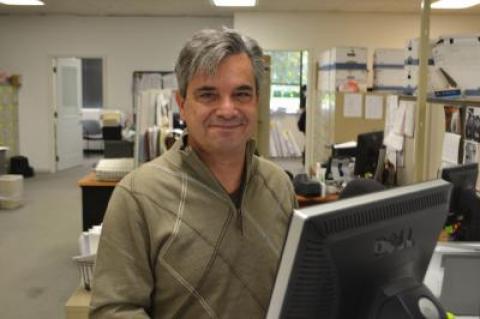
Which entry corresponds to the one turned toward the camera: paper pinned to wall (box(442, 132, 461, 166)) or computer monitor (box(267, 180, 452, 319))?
the paper pinned to wall

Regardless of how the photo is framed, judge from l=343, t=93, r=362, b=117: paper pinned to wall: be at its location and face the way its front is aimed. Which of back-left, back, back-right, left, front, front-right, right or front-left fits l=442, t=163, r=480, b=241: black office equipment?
front

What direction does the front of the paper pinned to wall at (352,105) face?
toward the camera

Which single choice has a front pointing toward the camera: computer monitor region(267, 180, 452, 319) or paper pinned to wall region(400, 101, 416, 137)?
the paper pinned to wall

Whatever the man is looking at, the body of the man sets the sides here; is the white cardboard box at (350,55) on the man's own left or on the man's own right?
on the man's own left

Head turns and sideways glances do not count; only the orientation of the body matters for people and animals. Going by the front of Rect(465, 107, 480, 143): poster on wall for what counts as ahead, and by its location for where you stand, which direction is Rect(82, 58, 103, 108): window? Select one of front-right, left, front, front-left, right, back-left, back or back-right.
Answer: right

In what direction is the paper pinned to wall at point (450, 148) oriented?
toward the camera

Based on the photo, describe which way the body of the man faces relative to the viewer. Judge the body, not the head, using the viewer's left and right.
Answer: facing the viewer and to the right of the viewer

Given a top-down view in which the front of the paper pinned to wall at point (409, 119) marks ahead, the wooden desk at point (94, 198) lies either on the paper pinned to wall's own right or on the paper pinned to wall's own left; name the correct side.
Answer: on the paper pinned to wall's own right

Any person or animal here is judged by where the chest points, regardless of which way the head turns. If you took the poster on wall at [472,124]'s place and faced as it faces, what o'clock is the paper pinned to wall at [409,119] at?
The paper pinned to wall is roughly at 4 o'clock from the poster on wall.

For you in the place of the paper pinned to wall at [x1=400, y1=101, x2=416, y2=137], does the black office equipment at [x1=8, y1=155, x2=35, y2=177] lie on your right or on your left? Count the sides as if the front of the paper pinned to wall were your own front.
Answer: on your right

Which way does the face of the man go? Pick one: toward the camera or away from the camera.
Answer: toward the camera
